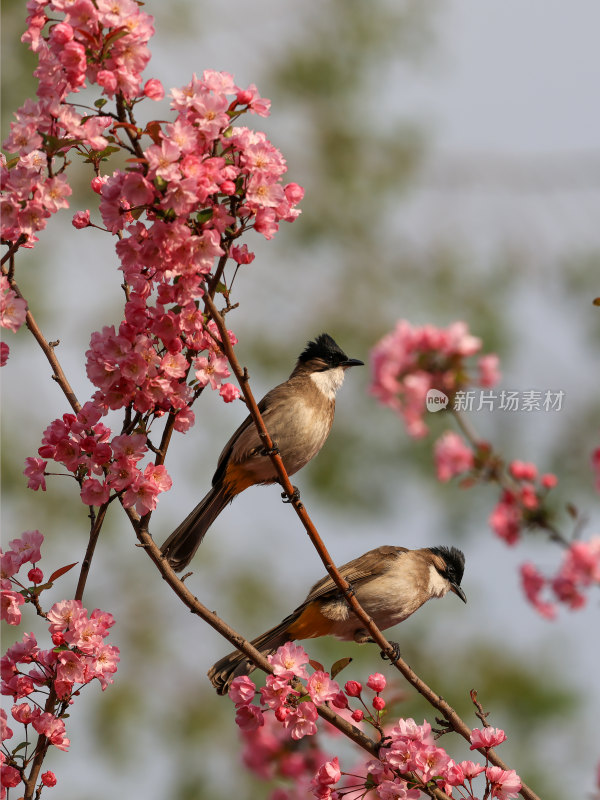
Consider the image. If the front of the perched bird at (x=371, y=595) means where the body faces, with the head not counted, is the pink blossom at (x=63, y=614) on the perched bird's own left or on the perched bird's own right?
on the perched bird's own right

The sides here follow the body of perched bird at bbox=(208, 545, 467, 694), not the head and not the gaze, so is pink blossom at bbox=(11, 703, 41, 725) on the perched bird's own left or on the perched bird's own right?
on the perched bird's own right

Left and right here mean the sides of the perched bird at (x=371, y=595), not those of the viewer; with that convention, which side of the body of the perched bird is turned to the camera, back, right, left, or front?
right

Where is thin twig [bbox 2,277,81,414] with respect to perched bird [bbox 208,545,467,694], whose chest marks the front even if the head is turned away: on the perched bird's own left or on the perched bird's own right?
on the perched bird's own right
